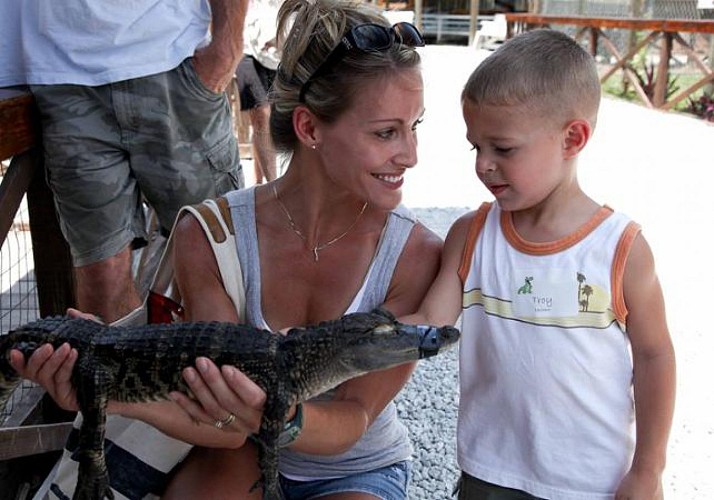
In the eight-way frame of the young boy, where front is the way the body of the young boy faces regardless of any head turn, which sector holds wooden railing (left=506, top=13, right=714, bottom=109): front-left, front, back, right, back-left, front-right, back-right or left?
back-right

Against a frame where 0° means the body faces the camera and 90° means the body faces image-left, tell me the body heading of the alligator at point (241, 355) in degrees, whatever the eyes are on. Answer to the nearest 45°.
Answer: approximately 270°

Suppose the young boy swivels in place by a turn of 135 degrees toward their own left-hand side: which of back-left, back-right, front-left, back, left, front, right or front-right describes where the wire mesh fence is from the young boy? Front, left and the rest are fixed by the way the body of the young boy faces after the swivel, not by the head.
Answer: back-left

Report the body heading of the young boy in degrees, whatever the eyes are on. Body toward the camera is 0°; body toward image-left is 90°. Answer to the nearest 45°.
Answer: approximately 45°

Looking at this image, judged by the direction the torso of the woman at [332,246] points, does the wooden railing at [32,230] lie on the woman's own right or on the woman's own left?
on the woman's own right

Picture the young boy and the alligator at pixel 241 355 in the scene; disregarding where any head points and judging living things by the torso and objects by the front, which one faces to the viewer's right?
the alligator

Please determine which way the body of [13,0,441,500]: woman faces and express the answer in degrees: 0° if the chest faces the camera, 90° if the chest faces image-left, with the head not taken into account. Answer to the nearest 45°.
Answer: approximately 0°

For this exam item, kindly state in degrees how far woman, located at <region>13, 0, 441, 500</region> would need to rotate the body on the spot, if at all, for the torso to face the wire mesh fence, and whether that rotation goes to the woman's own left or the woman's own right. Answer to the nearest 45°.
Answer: approximately 135° to the woman's own right

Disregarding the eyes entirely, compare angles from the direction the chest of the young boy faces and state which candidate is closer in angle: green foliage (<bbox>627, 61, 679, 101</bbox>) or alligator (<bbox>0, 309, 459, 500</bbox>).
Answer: the alligator

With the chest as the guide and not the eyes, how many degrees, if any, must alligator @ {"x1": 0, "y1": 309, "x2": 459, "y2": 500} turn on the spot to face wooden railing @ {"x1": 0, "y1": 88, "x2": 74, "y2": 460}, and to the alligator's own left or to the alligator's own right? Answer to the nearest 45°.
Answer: approximately 135° to the alligator's own left

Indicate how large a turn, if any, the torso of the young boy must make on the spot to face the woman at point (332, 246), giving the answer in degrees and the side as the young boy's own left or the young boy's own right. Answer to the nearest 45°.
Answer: approximately 45° to the young boy's own right

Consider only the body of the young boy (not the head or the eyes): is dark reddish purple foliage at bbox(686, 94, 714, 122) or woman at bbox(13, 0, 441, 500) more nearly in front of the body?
the woman
